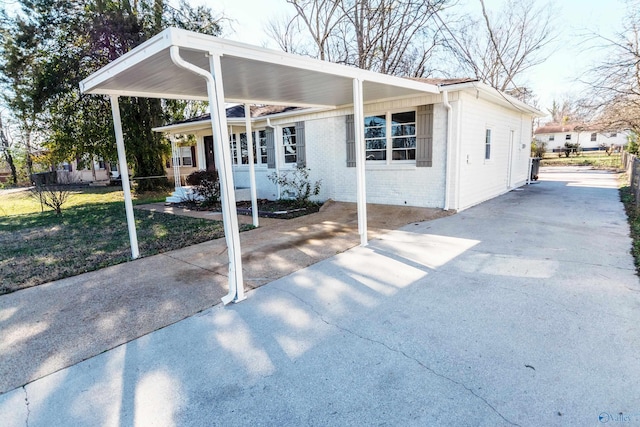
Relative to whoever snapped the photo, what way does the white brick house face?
facing the viewer and to the left of the viewer

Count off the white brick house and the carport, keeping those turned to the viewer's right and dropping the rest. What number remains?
0

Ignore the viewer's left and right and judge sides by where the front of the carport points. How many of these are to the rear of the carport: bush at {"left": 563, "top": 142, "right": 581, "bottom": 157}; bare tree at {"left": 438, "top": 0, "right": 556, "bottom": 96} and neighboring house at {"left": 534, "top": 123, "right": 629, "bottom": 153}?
3

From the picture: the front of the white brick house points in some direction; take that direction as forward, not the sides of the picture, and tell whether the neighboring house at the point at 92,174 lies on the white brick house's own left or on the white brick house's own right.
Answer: on the white brick house's own right

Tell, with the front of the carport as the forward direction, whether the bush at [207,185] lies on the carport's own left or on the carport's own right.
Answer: on the carport's own right

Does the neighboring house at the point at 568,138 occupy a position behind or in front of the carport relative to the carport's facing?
behind

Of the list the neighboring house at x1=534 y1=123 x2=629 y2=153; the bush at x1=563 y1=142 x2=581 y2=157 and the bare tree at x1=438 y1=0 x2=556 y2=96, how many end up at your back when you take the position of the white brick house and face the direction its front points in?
3

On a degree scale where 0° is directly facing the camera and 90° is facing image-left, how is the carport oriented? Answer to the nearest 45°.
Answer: approximately 45°

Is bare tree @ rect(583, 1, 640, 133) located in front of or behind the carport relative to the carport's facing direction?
behind

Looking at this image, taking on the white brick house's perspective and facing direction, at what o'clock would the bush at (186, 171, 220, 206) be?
The bush is roughly at 2 o'clock from the white brick house.

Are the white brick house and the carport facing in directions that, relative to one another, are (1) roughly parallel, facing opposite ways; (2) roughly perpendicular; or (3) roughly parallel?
roughly parallel

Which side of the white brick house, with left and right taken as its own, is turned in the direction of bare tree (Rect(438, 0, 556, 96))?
back

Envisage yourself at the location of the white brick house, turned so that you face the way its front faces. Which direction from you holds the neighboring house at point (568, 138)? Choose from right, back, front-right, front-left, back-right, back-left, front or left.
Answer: back

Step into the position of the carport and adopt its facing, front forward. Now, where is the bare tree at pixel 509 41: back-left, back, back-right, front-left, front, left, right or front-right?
back

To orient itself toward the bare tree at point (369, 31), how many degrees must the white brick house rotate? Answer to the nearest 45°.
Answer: approximately 135° to its right
